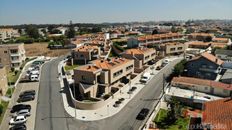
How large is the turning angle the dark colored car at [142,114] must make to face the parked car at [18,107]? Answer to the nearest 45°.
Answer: approximately 135° to its left

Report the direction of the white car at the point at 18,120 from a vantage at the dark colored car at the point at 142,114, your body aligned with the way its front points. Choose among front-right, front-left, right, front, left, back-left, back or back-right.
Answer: back-left
